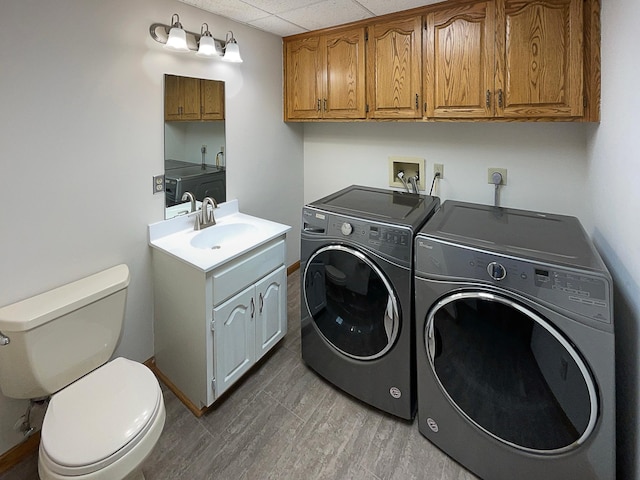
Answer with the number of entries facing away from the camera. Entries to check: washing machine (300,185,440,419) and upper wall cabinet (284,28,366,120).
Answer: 0

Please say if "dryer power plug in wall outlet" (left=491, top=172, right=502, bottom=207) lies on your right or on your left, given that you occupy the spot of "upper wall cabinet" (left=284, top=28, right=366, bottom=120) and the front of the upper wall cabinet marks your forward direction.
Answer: on your left

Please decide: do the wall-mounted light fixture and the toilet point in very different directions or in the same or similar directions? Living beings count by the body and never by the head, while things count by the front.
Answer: same or similar directions

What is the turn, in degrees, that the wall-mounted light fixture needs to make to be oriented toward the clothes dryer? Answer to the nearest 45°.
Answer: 0° — it already faces it

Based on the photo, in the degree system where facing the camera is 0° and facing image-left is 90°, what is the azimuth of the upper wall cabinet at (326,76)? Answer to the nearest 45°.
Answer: approximately 45°

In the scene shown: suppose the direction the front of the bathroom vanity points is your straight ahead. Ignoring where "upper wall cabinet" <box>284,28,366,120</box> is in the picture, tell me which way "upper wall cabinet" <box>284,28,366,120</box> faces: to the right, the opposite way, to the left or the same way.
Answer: to the right

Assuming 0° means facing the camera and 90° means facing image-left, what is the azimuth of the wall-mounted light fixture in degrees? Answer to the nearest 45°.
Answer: approximately 315°

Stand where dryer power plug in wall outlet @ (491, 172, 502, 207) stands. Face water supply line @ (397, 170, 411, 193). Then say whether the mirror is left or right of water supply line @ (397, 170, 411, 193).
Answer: left

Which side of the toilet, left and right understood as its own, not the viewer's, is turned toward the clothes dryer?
front

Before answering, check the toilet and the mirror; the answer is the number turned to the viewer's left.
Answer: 0
